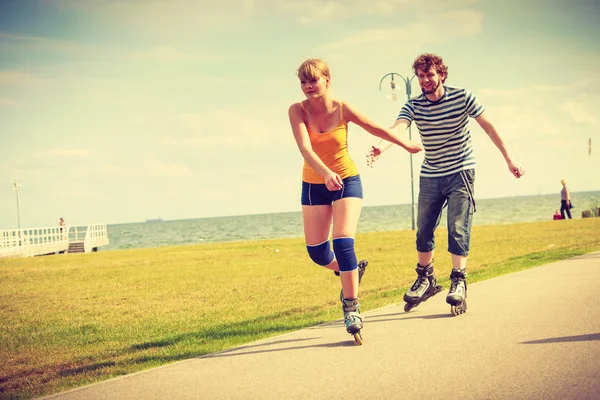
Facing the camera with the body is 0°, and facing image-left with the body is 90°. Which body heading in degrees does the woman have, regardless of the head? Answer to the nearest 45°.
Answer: approximately 0°

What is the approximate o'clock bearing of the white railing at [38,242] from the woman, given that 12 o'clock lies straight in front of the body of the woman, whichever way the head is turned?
The white railing is roughly at 5 o'clock from the woman.

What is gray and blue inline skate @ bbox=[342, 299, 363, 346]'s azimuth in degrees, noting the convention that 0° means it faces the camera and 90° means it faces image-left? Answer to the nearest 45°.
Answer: approximately 0°

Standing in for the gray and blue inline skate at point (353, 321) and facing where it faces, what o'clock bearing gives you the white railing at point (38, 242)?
The white railing is roughly at 5 o'clock from the gray and blue inline skate.

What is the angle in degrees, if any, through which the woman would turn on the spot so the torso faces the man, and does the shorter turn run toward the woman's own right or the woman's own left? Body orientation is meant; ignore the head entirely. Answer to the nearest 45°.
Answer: approximately 135° to the woman's own left

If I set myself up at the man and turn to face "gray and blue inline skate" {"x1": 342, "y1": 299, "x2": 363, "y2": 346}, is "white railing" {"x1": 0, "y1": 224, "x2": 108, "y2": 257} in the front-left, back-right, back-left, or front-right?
back-right
